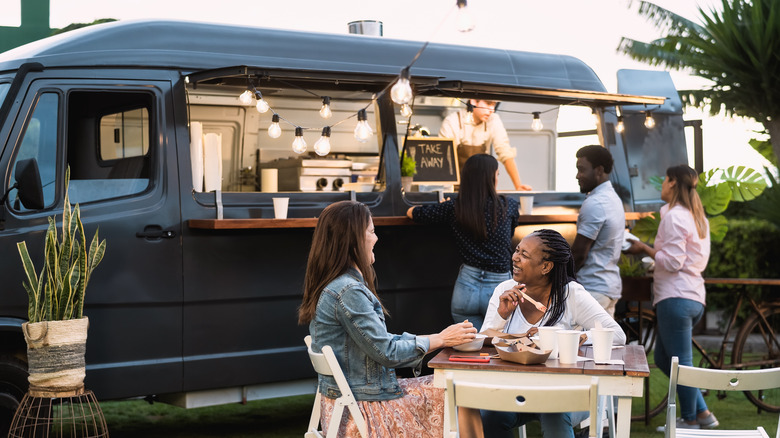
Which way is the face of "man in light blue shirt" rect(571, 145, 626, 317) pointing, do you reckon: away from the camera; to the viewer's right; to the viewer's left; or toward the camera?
to the viewer's left

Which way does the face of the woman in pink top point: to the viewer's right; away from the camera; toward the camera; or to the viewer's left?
to the viewer's left

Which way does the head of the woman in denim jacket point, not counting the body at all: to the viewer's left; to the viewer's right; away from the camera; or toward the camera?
to the viewer's right

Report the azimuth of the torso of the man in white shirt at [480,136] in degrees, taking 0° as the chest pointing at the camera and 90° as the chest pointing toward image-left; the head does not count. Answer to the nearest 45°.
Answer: approximately 315°

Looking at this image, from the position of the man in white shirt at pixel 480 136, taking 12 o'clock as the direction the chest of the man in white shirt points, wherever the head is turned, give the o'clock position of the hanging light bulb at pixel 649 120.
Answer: The hanging light bulb is roughly at 10 o'clock from the man in white shirt.

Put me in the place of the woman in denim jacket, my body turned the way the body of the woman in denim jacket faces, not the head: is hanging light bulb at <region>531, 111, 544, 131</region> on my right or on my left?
on my left

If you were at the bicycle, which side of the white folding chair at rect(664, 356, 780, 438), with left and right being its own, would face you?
front

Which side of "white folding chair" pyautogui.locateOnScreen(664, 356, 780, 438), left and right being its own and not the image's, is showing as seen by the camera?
back

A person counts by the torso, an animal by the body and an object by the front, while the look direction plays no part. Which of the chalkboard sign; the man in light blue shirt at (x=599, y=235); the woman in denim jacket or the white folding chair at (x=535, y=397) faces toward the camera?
the chalkboard sign

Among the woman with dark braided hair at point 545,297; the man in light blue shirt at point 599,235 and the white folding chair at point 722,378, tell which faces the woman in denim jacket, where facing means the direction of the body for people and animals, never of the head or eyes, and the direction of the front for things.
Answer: the woman with dark braided hair

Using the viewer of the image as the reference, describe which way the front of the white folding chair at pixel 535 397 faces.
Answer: facing away from the viewer

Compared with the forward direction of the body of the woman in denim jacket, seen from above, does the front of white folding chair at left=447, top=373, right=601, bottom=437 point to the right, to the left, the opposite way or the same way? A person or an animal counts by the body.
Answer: to the left

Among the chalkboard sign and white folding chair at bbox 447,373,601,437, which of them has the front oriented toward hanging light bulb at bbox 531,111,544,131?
the white folding chair

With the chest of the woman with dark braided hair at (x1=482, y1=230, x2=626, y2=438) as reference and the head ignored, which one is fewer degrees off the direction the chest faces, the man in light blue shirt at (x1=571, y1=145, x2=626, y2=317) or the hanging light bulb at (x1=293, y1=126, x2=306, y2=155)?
the hanging light bulb

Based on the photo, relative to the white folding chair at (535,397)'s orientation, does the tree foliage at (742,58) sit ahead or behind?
ahead

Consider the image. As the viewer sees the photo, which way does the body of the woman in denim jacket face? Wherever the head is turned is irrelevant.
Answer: to the viewer's right

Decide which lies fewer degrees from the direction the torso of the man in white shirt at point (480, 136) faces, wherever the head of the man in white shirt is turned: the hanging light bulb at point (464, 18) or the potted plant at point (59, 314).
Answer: the hanging light bulb
